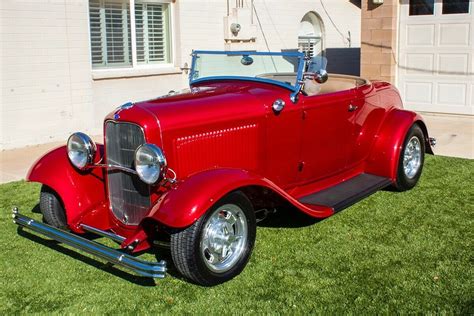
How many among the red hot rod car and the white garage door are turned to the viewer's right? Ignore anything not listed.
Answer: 0

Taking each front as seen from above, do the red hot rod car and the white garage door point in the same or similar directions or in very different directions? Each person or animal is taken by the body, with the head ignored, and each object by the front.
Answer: same or similar directions

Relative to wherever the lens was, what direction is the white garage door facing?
facing the viewer

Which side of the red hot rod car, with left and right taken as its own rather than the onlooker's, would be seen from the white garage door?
back

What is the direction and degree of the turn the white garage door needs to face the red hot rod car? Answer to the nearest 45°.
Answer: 0° — it already faces it

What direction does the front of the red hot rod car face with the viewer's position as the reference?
facing the viewer and to the left of the viewer
